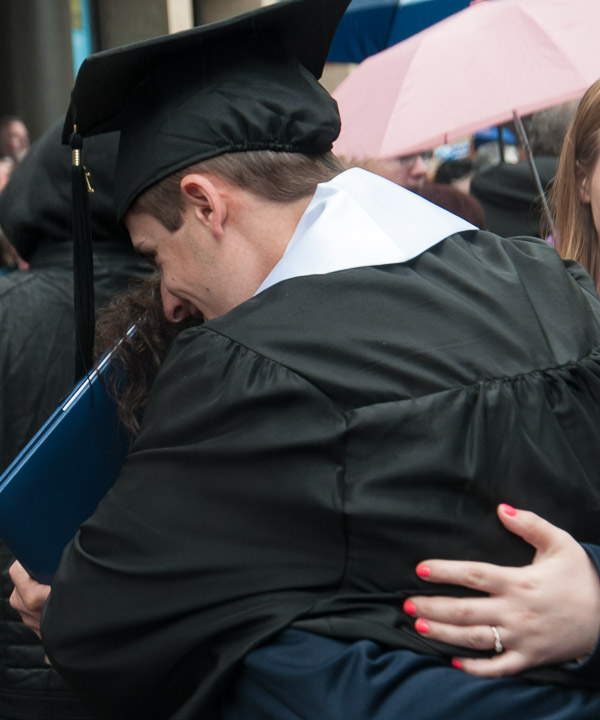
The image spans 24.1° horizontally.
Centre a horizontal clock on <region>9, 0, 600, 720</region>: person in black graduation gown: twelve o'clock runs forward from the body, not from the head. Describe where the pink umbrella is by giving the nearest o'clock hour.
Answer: The pink umbrella is roughly at 2 o'clock from the person in black graduation gown.

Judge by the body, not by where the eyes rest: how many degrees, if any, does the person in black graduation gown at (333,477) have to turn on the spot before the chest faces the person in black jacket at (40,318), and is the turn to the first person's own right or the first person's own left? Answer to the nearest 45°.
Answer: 0° — they already face them

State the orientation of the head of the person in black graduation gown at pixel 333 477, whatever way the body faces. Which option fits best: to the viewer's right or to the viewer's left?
to the viewer's left

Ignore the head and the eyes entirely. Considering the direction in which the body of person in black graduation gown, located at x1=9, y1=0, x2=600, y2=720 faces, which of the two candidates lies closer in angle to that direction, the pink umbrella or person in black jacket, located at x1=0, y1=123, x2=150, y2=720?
the person in black jacket

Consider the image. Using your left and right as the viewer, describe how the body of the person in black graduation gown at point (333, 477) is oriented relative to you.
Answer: facing away from the viewer and to the left of the viewer
